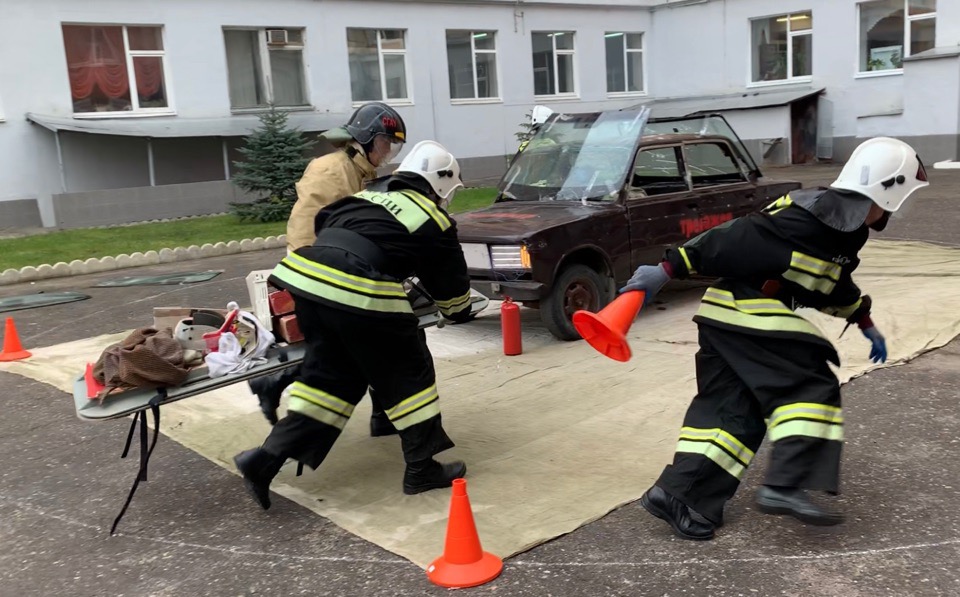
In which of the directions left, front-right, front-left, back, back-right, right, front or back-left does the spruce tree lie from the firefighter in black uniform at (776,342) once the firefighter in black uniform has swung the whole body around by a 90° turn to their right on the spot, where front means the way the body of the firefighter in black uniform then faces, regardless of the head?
back-right

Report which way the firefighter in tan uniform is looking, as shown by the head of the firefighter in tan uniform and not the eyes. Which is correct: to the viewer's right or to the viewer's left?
to the viewer's right

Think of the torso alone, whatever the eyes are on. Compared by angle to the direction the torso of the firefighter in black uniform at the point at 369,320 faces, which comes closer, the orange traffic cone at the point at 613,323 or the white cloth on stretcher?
the orange traffic cone

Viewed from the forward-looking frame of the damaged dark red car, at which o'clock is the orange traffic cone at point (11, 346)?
The orange traffic cone is roughly at 1 o'clock from the damaged dark red car.

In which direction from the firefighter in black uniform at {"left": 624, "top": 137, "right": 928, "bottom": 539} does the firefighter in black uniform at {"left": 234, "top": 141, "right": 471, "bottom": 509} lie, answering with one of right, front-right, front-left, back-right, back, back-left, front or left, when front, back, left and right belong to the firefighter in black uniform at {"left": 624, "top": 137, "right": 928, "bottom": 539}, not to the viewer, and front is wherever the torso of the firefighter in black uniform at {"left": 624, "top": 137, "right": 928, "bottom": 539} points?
back

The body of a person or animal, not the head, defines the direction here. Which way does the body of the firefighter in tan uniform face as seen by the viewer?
to the viewer's right

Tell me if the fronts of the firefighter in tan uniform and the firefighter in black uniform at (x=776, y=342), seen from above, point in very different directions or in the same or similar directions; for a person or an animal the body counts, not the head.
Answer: same or similar directions

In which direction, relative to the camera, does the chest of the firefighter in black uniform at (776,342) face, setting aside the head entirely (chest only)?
to the viewer's right

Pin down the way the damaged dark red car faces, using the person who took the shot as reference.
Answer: facing the viewer and to the left of the viewer

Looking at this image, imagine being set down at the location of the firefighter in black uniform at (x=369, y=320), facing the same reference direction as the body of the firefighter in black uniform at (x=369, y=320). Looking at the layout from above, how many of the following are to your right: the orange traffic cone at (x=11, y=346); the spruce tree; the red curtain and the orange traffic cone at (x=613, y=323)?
1

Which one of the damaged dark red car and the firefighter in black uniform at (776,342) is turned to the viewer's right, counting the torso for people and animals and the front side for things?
the firefighter in black uniform

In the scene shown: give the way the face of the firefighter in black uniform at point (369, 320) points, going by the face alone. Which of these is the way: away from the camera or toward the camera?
away from the camera
